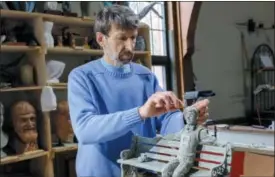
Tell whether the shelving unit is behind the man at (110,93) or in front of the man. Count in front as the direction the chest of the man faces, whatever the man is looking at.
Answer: behind

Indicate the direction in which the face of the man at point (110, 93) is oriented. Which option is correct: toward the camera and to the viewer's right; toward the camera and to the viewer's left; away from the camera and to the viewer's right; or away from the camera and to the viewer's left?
toward the camera and to the viewer's right

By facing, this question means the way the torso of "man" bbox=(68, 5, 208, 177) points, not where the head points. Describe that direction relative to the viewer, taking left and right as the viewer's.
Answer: facing the viewer and to the right of the viewer

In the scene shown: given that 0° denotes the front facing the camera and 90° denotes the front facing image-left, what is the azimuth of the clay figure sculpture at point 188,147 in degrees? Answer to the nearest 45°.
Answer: approximately 45°

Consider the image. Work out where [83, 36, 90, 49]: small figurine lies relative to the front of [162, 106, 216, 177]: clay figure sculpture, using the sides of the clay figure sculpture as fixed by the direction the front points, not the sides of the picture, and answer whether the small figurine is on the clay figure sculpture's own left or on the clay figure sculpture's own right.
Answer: on the clay figure sculpture's own right

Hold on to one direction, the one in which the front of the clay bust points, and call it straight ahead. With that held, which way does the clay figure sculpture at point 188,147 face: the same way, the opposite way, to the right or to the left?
to the right

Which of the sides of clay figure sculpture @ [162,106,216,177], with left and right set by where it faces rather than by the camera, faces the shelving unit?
right

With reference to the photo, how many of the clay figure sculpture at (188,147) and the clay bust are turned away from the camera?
0

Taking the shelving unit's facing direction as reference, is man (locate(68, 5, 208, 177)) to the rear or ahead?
ahead

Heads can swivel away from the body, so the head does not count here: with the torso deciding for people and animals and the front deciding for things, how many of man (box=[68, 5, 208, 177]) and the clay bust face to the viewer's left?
0
